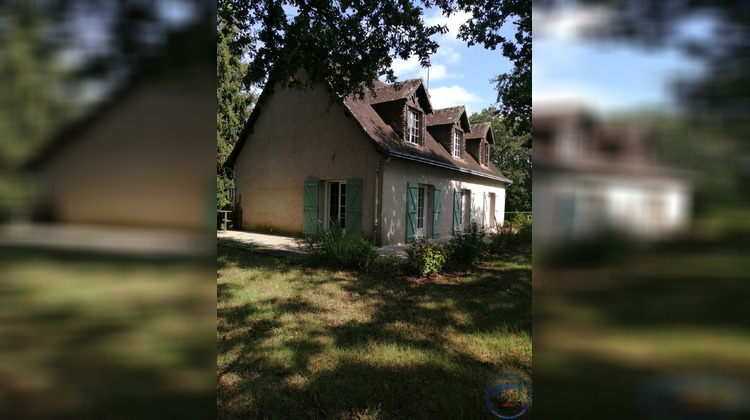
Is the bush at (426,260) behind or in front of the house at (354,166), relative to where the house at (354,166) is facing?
in front

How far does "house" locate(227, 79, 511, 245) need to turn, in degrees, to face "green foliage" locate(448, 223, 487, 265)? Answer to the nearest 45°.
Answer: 0° — it already faces it

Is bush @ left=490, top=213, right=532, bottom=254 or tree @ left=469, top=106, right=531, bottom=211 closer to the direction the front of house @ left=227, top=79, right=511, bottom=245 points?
the bush

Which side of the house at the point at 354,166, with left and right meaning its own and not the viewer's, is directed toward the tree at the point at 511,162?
left
